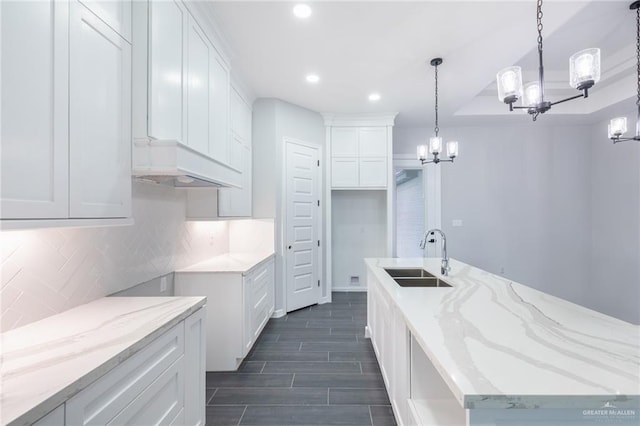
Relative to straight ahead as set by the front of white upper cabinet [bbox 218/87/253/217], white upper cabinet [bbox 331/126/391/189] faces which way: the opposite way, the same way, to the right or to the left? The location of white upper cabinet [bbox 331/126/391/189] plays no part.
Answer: to the right

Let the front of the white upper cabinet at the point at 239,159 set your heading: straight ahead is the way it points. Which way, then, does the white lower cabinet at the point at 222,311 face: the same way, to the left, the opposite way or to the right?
the same way

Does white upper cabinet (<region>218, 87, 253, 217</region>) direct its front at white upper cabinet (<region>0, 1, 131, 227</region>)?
no

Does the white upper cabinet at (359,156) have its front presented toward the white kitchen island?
yes

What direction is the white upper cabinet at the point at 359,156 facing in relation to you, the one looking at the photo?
facing the viewer

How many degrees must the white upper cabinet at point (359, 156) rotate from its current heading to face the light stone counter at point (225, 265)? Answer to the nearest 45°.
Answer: approximately 45° to its right

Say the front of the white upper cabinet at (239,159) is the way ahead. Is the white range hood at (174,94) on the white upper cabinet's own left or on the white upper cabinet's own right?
on the white upper cabinet's own right

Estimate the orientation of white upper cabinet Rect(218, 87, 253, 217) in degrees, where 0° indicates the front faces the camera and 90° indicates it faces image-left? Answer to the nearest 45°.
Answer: approximately 270°

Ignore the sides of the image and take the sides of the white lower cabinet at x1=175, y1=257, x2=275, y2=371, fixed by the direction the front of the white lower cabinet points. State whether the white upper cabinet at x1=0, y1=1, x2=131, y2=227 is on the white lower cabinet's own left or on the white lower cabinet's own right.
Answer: on the white lower cabinet's own right

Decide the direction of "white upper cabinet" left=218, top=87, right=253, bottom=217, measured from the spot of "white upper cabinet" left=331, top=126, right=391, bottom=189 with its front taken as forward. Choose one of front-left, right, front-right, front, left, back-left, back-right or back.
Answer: front-right

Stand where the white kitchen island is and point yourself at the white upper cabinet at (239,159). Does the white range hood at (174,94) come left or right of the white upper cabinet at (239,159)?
left

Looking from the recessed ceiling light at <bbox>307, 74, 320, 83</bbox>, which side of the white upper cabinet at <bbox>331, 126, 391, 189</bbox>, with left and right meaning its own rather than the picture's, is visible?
front

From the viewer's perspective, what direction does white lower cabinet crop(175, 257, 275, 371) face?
to the viewer's right

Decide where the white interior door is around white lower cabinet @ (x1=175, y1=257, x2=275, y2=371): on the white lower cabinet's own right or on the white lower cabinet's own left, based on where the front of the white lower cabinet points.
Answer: on the white lower cabinet's own left
